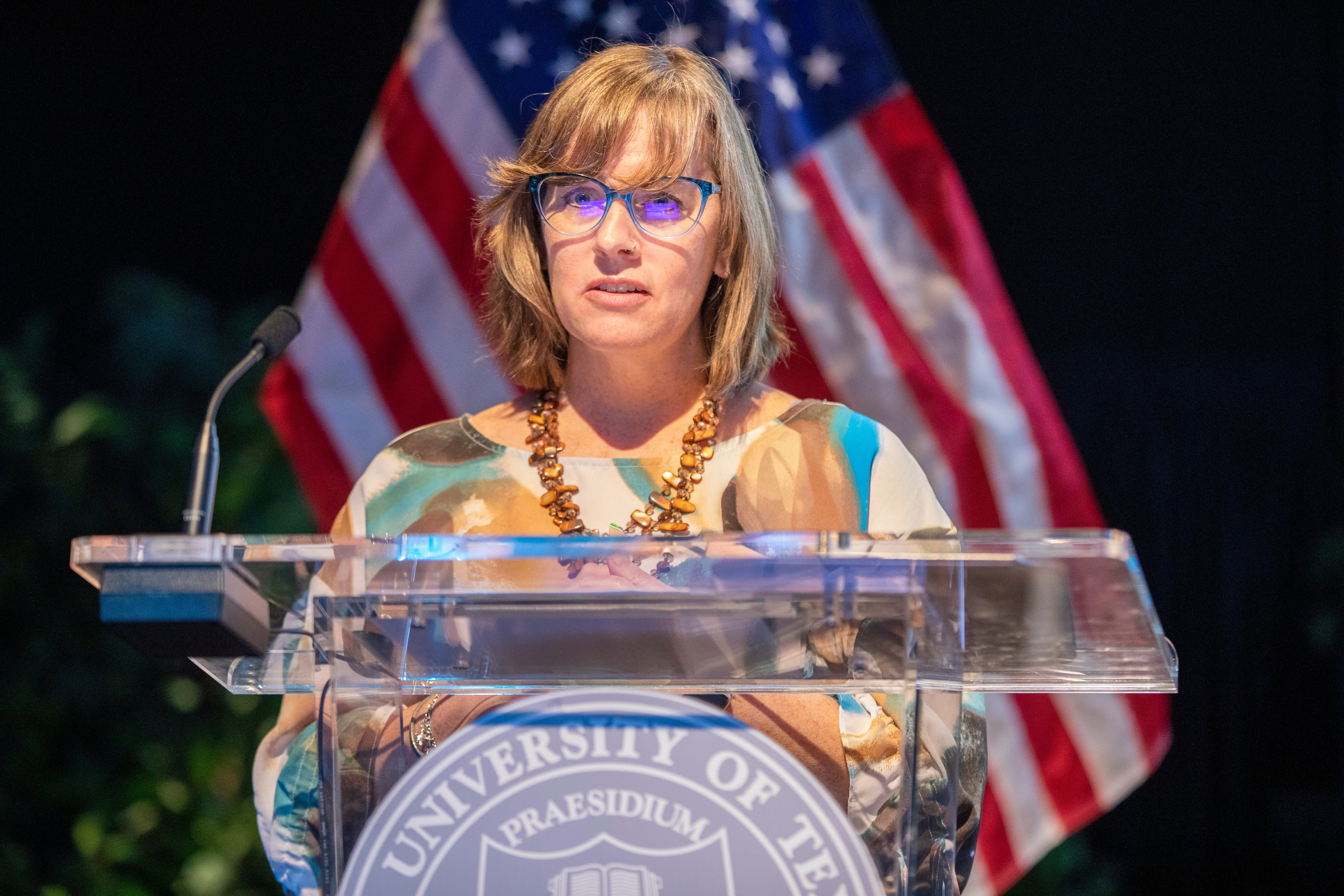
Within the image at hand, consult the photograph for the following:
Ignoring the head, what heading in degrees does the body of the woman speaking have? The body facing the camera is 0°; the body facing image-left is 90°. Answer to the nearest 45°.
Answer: approximately 0°

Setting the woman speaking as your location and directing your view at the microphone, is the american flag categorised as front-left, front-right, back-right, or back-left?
back-right

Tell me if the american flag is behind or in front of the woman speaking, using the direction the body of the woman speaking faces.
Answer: behind
